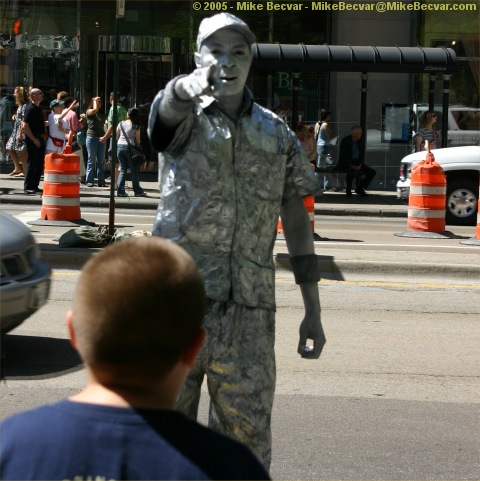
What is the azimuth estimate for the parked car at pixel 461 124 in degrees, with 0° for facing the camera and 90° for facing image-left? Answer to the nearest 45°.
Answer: approximately 90°

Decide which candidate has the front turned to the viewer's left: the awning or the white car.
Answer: the white car

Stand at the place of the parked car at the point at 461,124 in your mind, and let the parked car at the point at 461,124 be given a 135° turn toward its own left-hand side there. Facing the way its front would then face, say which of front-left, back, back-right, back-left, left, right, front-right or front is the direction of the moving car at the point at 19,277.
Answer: front-right

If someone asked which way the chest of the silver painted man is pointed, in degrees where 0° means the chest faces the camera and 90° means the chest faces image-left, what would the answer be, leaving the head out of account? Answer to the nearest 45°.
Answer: approximately 0°

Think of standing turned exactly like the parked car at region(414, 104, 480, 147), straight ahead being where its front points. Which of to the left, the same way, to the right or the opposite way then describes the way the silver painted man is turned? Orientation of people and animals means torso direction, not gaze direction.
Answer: to the left

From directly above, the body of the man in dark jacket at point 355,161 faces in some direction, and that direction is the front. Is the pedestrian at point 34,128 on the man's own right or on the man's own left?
on the man's own right

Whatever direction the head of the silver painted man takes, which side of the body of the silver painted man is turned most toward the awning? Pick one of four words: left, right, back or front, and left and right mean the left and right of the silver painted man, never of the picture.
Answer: back
